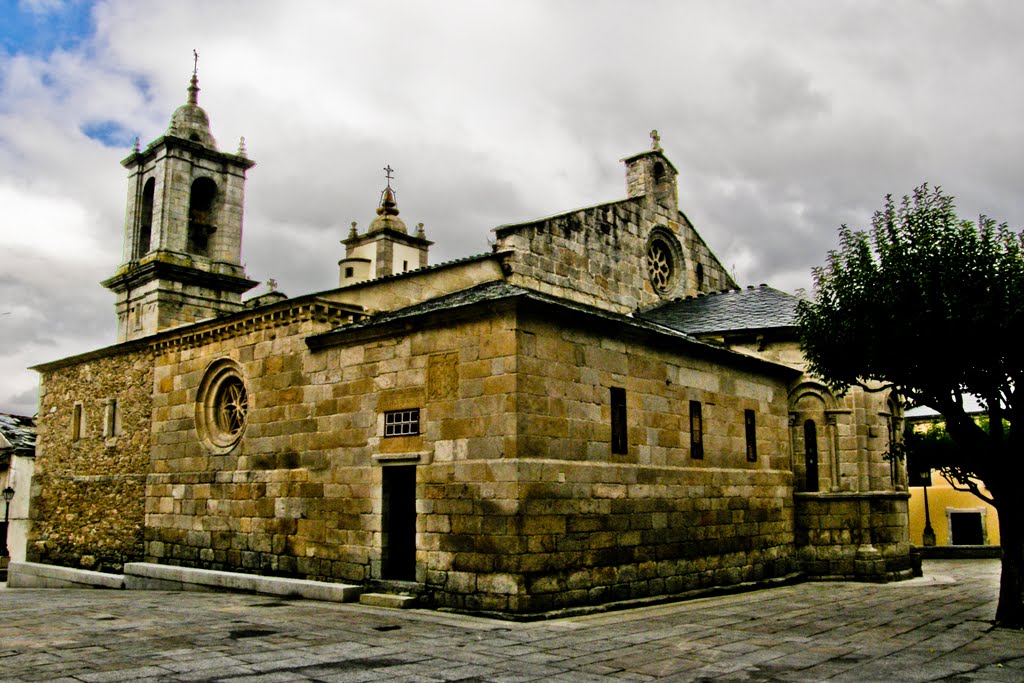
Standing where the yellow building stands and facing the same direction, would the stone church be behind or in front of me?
in front

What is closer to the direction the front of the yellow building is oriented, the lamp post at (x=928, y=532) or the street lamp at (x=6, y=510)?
the lamp post

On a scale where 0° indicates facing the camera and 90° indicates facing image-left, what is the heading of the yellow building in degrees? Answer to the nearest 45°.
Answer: approximately 0°

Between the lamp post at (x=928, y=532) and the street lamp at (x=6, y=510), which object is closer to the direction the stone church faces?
the street lamp

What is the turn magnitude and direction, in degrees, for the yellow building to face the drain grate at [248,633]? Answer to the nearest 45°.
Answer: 0° — it already faces it

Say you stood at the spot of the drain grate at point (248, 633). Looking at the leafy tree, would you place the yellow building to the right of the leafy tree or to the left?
left

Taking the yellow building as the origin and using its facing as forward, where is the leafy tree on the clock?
The leafy tree is roughly at 12 o'clock from the yellow building.

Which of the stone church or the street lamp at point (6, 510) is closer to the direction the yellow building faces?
the stone church

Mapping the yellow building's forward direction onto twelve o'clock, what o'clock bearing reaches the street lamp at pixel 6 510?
The street lamp is roughly at 2 o'clock from the yellow building.

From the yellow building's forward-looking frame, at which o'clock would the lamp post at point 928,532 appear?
The lamp post is roughly at 1 o'clock from the yellow building.

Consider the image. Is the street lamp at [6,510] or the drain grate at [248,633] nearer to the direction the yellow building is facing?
the drain grate

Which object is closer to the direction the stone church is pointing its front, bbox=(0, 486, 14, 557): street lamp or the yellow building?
the street lamp
